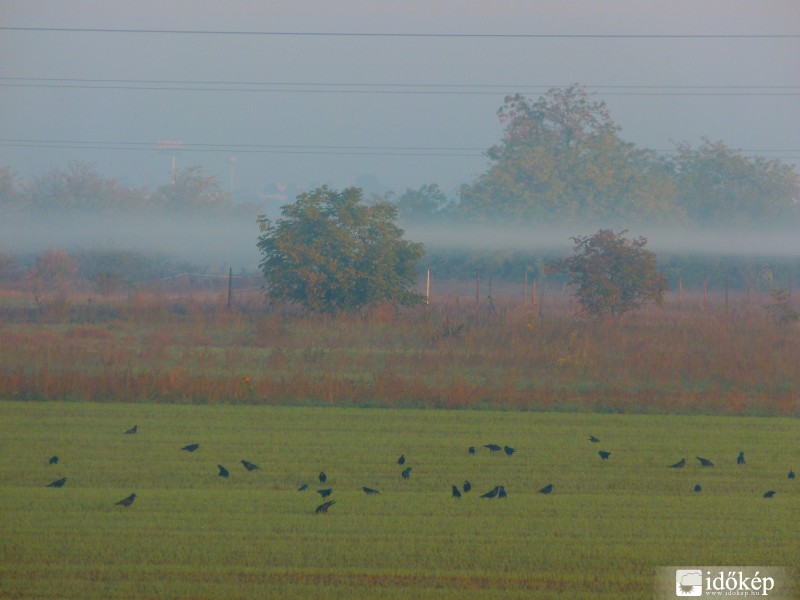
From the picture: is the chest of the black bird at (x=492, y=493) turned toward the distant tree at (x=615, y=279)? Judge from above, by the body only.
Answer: no
